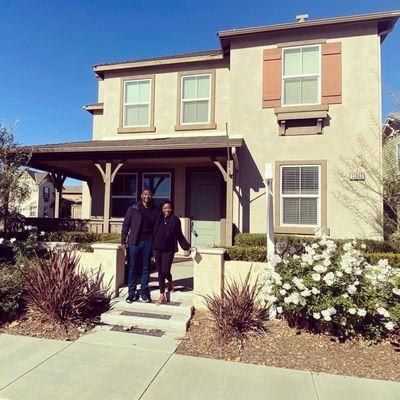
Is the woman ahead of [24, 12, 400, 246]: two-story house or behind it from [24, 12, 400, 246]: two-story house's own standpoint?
ahead

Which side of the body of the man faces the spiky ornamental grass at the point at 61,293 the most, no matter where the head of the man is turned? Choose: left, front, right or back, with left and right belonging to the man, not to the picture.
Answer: right

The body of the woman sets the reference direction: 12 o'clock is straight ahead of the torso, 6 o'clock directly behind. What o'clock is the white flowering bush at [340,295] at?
The white flowering bush is roughly at 10 o'clock from the woman.

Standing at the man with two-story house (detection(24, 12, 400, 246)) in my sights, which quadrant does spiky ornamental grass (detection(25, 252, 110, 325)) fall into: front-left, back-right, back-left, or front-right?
back-left

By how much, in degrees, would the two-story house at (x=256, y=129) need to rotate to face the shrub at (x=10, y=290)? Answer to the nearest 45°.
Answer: approximately 45° to its right

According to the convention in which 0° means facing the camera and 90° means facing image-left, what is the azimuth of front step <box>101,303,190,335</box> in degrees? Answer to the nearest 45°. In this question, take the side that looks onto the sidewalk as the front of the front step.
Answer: approximately 0°

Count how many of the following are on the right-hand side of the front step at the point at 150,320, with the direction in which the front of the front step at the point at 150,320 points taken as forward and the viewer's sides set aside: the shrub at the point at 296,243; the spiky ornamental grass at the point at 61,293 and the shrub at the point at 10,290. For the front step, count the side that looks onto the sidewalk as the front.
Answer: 2
